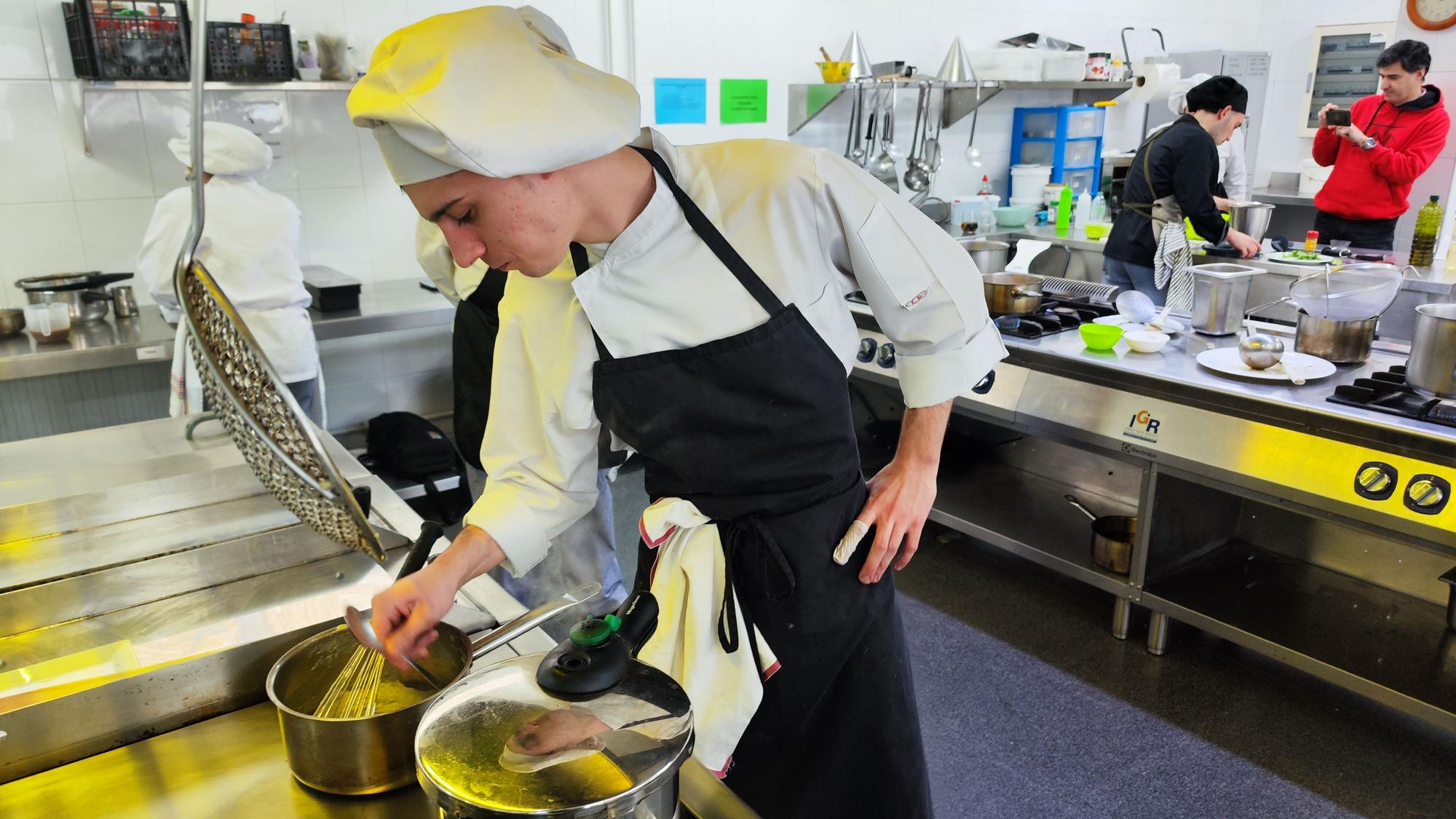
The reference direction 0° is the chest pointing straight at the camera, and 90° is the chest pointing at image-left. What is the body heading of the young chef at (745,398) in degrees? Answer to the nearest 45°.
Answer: approximately 45°

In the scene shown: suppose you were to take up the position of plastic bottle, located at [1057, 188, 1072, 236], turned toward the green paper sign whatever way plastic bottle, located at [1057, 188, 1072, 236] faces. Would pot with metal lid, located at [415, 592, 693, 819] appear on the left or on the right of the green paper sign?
left

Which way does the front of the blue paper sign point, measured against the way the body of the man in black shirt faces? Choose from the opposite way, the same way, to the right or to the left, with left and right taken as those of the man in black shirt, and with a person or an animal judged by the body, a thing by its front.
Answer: to the right

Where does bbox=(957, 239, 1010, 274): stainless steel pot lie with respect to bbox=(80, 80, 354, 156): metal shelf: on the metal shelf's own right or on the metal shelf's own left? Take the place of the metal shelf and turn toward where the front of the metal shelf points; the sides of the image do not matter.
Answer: on the metal shelf's own left

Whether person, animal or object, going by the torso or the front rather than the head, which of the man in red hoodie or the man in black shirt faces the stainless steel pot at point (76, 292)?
the man in red hoodie

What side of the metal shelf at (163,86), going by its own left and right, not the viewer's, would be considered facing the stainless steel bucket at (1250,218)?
left

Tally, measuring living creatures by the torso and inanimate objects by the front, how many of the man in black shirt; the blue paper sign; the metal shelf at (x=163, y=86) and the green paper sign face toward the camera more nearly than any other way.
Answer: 3

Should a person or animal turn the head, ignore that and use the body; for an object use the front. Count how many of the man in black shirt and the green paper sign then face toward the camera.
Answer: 1

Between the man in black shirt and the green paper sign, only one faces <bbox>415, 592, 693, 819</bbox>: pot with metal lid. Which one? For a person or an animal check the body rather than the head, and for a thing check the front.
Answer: the green paper sign

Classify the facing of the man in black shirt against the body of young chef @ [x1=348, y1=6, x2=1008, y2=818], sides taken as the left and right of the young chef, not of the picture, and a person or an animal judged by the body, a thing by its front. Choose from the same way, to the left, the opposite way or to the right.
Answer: the opposite way

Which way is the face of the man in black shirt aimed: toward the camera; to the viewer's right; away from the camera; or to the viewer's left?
to the viewer's right

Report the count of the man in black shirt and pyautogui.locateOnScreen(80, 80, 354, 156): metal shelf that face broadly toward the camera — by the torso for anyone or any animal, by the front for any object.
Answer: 1
